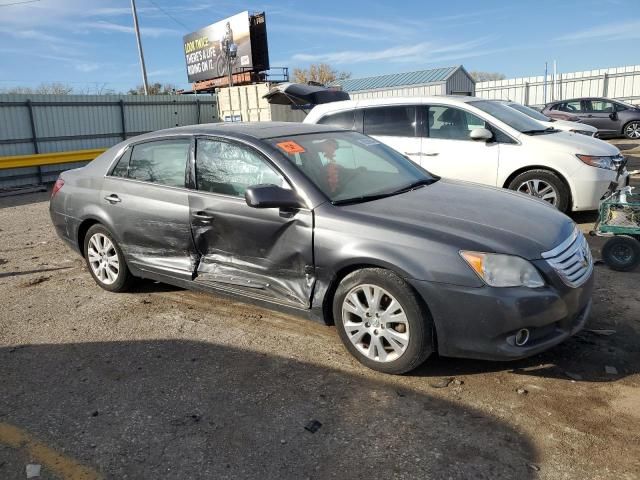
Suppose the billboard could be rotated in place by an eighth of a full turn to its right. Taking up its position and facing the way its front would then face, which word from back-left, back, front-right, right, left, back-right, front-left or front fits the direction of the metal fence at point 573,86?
back-left

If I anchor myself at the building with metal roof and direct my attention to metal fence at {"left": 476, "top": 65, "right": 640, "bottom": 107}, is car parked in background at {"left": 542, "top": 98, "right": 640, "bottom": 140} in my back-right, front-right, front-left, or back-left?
front-right

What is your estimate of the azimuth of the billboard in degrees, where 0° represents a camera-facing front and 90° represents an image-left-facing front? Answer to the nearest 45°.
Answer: approximately 45°

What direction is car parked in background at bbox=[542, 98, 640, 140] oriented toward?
to the viewer's right

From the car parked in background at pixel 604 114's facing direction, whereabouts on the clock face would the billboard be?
The billboard is roughly at 7 o'clock from the car parked in background.

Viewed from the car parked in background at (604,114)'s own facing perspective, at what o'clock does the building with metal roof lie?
The building with metal roof is roughly at 8 o'clock from the car parked in background.

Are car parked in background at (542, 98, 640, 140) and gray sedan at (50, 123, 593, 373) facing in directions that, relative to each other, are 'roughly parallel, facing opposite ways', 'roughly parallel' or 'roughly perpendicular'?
roughly parallel

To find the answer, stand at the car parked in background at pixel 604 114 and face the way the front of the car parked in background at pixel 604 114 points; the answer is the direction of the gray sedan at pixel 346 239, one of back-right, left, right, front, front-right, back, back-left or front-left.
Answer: right

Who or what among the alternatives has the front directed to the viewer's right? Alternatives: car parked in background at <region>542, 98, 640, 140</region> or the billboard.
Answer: the car parked in background

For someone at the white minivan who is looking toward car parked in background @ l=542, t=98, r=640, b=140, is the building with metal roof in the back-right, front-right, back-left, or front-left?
front-left

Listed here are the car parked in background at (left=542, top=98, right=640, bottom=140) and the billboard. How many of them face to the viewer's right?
1

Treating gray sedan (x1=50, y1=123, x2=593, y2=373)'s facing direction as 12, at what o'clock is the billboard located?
The billboard is roughly at 7 o'clock from the gray sedan.

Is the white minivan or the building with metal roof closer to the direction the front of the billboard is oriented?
the white minivan

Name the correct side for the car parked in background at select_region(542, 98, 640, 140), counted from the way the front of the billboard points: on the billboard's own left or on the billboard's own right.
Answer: on the billboard's own left

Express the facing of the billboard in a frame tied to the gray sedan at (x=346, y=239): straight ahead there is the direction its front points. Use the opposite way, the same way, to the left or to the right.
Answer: to the right
